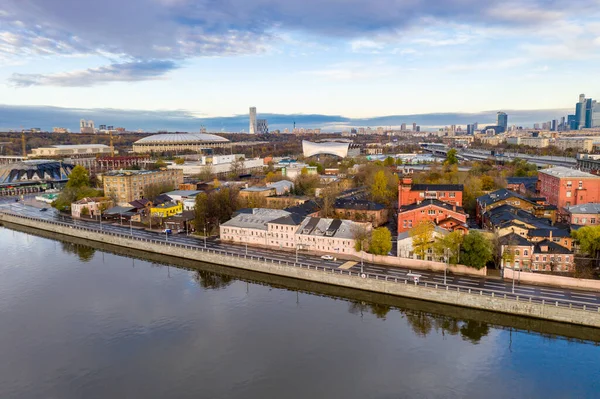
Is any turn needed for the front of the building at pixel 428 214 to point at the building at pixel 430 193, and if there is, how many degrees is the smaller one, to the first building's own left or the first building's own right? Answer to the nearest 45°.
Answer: approximately 180°

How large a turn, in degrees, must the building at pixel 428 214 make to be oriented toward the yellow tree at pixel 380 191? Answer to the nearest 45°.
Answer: approximately 180°

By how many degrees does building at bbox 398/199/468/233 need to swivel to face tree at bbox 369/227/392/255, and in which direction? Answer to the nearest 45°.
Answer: approximately 45° to its right

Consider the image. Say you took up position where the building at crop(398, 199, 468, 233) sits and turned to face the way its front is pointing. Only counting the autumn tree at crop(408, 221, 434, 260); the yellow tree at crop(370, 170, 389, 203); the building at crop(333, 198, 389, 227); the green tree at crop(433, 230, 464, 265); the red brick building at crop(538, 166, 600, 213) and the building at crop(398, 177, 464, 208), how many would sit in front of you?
2

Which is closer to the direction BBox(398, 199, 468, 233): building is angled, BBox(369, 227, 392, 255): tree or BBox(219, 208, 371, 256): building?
the tree

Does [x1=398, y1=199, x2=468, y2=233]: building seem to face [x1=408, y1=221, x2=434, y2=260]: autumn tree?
yes

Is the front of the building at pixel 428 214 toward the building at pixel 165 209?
no

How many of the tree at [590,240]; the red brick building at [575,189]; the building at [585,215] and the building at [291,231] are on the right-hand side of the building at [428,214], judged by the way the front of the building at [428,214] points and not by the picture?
1

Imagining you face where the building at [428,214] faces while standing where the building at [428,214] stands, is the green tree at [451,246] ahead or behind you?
ahead

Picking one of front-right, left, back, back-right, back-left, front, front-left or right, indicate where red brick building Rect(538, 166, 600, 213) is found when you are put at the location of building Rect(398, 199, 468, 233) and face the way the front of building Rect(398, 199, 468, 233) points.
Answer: back-left

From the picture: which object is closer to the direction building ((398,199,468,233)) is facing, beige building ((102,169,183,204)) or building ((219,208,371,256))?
the building

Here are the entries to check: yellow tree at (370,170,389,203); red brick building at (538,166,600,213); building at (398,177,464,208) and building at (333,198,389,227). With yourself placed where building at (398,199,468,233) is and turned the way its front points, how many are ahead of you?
0

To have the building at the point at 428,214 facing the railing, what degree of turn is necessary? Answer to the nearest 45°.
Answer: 0° — it already faces it

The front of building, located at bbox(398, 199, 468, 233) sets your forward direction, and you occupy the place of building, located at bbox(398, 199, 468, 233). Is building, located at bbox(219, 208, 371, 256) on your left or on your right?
on your right

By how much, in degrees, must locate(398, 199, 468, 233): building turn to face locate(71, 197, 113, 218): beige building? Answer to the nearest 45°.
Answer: approximately 90° to its right

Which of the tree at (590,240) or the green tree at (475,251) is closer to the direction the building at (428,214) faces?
the green tree

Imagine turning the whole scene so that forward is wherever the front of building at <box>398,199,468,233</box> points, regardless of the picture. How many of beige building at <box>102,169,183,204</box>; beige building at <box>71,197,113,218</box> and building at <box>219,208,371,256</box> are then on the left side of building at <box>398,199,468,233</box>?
0

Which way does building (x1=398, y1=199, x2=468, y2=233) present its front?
toward the camera

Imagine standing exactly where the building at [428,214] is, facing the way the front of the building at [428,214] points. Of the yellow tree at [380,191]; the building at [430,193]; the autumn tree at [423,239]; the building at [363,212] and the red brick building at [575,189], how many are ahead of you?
1

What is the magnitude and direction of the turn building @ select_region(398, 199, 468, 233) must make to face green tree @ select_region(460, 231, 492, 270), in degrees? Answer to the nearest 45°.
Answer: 0° — it already faces it
